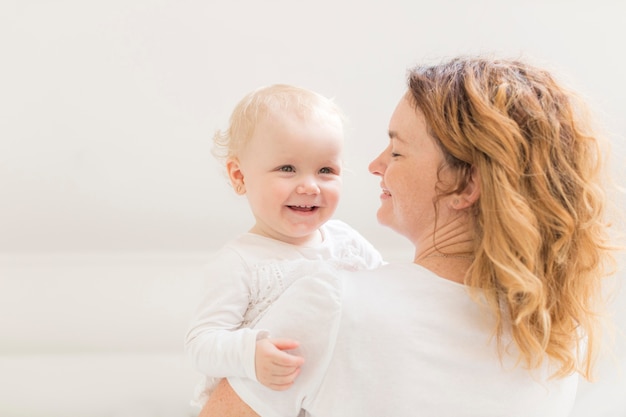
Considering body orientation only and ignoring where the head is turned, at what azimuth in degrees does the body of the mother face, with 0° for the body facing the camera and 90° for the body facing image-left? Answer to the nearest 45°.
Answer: approximately 135°

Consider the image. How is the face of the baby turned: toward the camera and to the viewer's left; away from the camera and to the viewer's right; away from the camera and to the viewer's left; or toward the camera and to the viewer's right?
toward the camera and to the viewer's right

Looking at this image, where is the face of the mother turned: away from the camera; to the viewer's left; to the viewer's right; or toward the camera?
to the viewer's left

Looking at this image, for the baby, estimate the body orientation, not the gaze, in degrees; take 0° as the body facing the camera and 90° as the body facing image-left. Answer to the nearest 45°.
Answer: approximately 315°
